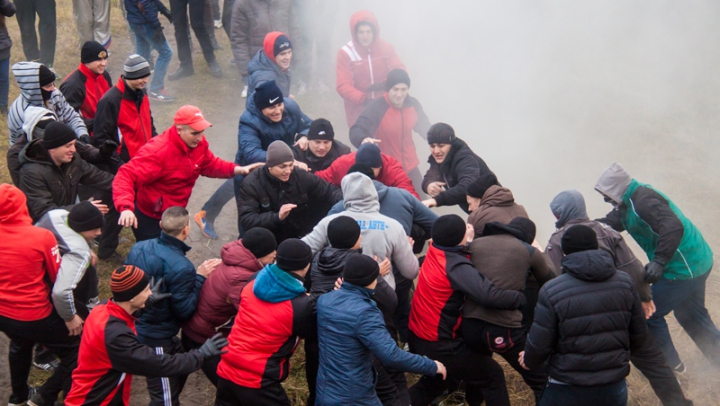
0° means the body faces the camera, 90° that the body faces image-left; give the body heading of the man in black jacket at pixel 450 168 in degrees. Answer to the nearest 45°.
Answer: approximately 45°

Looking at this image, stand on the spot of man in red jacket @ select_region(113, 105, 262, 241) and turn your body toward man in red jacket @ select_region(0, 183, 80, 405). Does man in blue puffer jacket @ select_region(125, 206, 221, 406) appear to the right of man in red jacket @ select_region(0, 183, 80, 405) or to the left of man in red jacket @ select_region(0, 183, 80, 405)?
left

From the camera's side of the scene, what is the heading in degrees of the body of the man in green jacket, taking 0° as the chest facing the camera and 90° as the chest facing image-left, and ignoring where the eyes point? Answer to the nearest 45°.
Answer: approximately 90°

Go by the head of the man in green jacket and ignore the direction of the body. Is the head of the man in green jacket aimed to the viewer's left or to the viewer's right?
to the viewer's left

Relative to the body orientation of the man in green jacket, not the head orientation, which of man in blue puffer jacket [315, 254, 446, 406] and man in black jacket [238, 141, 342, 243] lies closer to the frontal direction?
the man in black jacket

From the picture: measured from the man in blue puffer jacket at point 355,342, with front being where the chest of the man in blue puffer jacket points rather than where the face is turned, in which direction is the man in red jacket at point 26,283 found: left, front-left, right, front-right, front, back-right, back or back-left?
back-left
